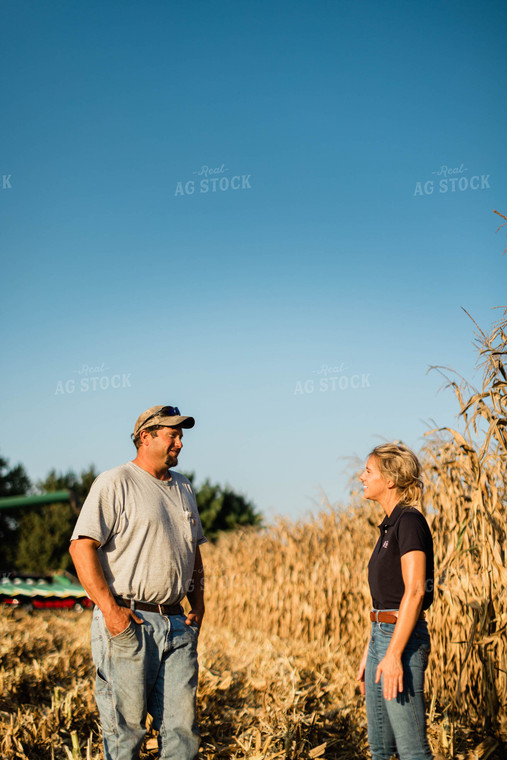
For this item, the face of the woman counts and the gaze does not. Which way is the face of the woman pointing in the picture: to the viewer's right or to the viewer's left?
to the viewer's left

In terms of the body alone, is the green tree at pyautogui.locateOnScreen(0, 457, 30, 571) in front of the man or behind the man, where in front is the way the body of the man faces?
behind

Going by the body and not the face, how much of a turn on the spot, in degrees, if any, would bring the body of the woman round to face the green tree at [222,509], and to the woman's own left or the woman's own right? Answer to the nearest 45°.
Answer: approximately 90° to the woman's own right

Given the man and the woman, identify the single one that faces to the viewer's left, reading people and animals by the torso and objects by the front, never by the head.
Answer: the woman

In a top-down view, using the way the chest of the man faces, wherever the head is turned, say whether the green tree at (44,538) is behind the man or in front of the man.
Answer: behind

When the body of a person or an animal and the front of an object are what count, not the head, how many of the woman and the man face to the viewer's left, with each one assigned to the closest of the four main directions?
1

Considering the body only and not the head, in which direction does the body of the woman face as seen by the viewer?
to the viewer's left

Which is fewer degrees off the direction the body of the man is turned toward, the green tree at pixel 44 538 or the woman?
the woman

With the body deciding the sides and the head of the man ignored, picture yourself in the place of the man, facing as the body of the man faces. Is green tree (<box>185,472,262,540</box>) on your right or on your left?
on your left

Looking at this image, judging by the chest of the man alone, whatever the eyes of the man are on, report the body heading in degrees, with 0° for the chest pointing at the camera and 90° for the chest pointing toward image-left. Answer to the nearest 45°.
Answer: approximately 315°

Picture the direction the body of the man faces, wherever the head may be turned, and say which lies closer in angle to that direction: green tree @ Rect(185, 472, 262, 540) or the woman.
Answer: the woman
